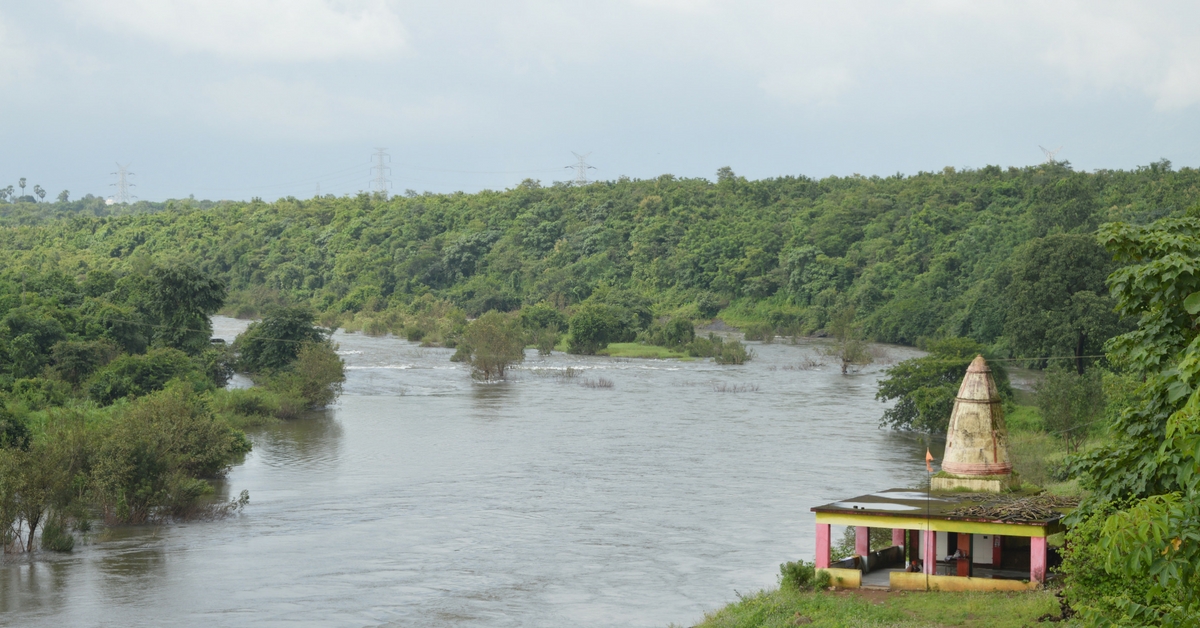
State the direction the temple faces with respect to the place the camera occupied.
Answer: facing the viewer

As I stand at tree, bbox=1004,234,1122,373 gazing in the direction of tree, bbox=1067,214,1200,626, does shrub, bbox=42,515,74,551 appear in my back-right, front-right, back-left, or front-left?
front-right

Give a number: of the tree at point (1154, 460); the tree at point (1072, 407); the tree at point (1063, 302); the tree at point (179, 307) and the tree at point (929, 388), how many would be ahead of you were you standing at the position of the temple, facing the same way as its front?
1

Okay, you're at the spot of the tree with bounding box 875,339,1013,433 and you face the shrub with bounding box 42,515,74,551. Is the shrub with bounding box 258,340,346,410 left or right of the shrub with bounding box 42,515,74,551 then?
right

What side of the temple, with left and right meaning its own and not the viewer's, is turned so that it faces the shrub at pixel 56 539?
right

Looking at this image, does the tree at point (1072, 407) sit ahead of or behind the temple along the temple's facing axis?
behind

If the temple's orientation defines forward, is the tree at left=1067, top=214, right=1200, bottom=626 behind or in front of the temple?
in front

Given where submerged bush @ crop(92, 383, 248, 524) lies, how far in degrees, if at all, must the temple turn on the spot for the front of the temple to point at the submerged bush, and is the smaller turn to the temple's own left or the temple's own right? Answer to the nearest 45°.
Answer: approximately 90° to the temple's own right

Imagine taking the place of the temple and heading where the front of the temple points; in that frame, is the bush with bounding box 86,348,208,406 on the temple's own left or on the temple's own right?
on the temple's own right

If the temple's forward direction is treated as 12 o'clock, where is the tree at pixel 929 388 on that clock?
The tree is roughly at 6 o'clock from the temple.

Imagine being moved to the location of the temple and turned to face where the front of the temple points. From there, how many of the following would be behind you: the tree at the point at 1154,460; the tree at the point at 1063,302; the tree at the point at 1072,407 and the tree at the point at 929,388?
3
